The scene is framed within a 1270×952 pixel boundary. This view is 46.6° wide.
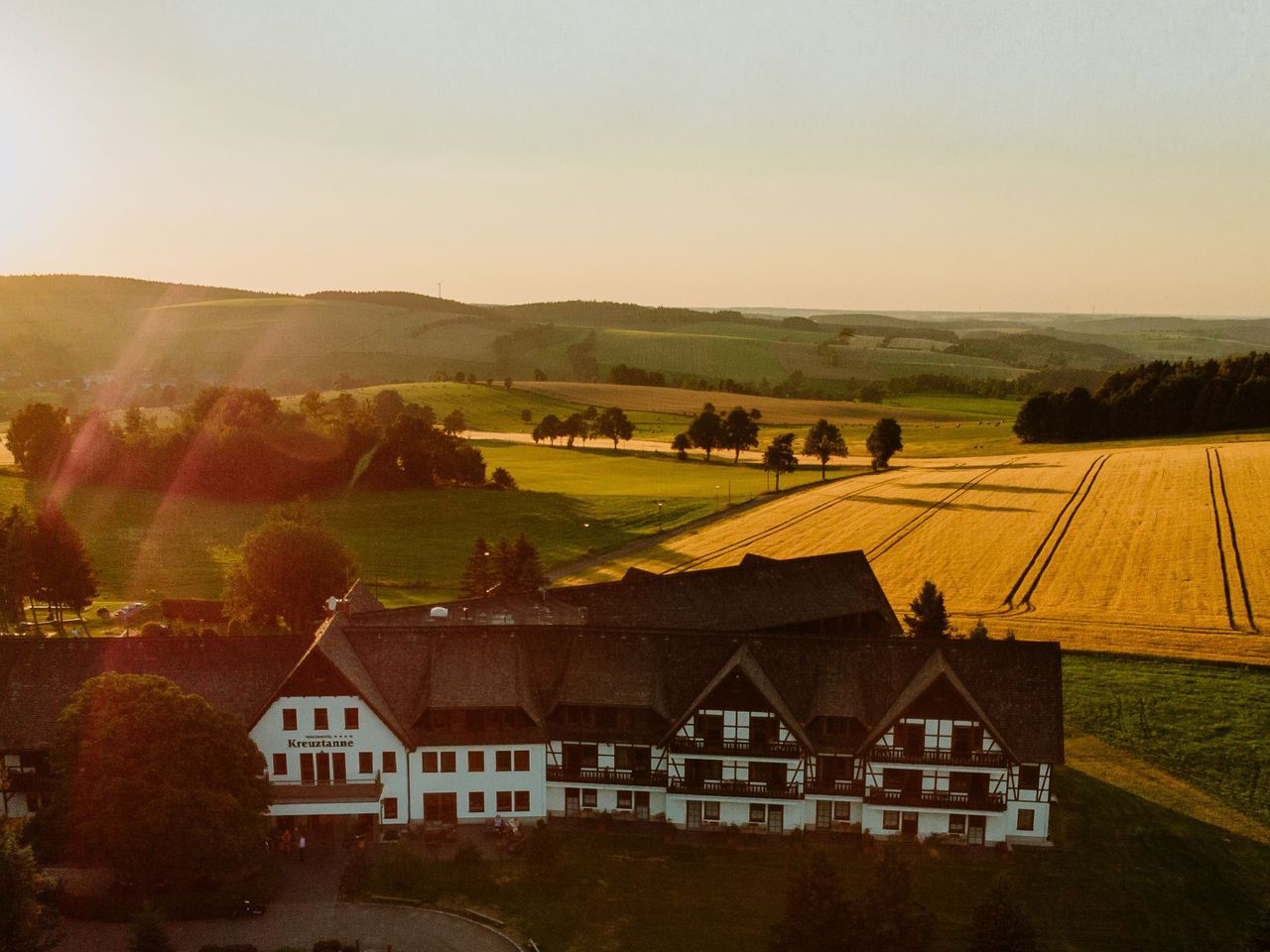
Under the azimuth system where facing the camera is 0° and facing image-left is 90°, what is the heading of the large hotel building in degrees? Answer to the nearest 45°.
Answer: approximately 0°

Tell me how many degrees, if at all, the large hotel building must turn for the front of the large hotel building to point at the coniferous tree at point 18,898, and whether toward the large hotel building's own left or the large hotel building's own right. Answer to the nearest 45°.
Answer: approximately 45° to the large hotel building's own right

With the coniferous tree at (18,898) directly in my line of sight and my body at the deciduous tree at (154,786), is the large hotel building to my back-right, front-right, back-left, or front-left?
back-left
